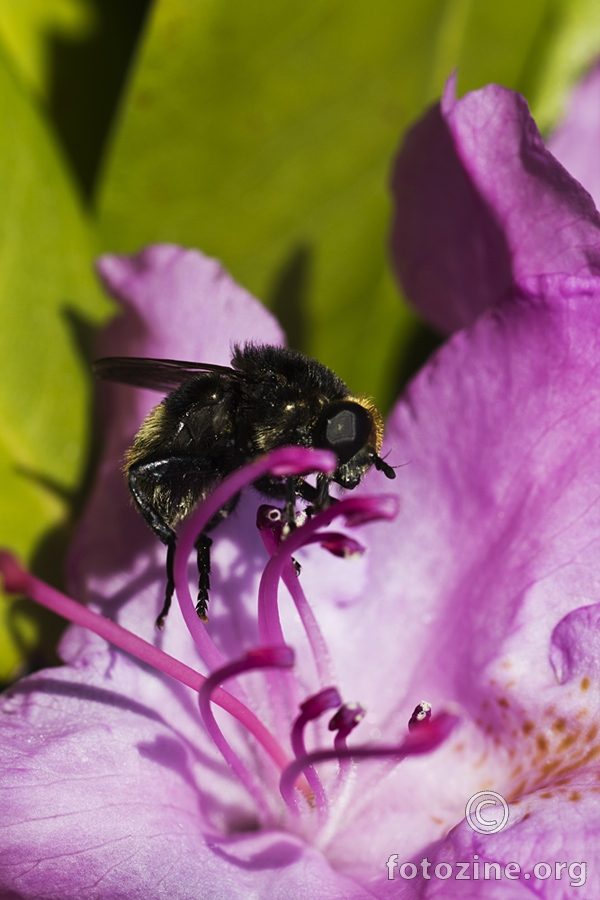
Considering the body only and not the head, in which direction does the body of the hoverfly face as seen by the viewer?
to the viewer's right

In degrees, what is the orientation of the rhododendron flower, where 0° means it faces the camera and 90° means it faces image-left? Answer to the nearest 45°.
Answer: approximately 45°
